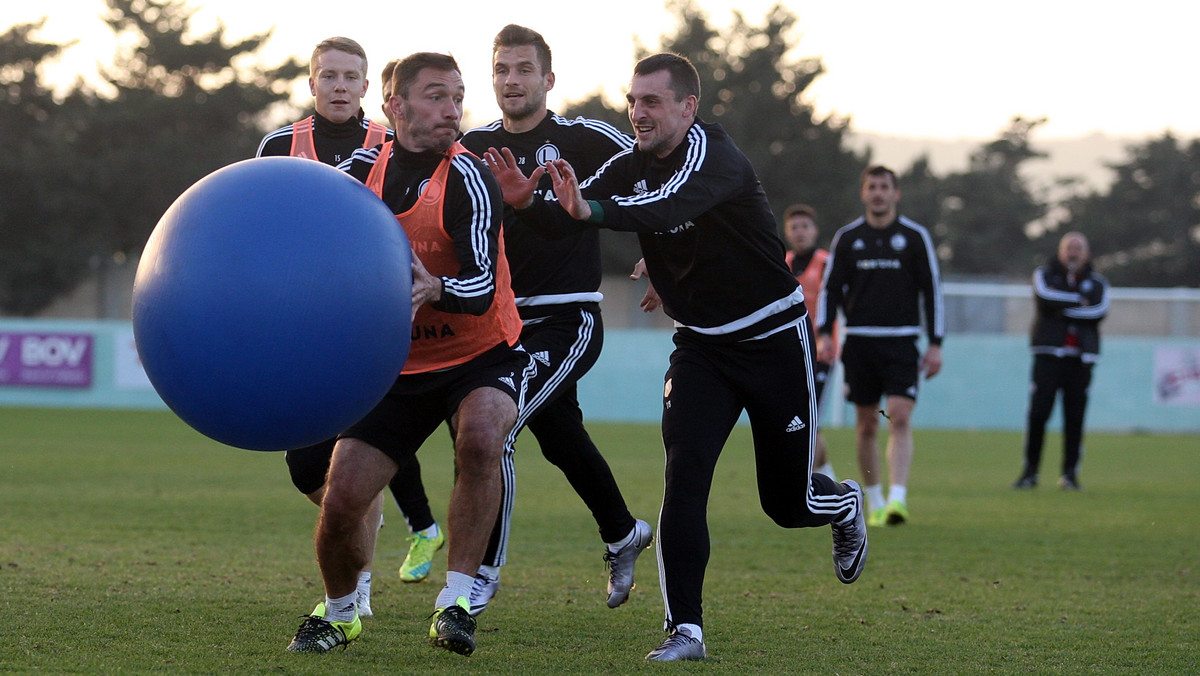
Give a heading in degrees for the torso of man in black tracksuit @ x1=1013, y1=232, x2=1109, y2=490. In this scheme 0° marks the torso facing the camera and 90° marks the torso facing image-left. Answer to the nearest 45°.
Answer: approximately 0°

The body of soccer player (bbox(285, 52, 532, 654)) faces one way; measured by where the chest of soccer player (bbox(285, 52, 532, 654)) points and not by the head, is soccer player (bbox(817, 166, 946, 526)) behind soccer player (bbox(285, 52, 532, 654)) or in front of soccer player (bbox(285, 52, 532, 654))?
behind

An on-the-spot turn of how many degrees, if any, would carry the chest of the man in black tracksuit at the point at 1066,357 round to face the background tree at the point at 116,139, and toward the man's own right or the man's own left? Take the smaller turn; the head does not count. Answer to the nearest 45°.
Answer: approximately 135° to the man's own right

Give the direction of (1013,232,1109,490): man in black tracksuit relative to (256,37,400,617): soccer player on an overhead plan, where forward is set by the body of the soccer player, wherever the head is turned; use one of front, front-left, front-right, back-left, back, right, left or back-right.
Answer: back-left

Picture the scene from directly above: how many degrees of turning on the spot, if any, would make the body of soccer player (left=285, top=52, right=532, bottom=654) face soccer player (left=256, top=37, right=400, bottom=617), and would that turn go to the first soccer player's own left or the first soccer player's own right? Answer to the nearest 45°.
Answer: approximately 135° to the first soccer player's own right

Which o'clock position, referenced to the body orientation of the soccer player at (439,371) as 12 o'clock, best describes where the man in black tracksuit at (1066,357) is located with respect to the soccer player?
The man in black tracksuit is roughly at 6 o'clock from the soccer player.

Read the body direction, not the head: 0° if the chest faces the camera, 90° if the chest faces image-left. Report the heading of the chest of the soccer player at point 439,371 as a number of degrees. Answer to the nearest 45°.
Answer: approximately 45°
